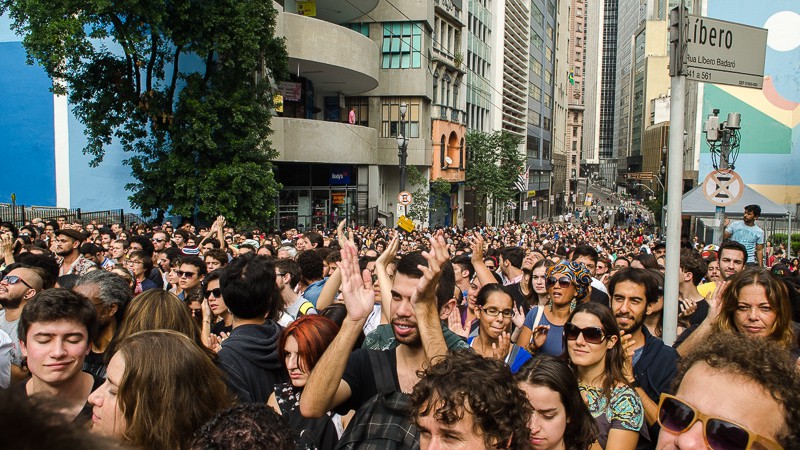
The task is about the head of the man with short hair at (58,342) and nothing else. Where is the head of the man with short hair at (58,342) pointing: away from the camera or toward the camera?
toward the camera

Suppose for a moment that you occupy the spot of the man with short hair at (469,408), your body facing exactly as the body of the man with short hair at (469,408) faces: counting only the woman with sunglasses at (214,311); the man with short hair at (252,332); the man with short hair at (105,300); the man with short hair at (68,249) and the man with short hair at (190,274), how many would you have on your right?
5

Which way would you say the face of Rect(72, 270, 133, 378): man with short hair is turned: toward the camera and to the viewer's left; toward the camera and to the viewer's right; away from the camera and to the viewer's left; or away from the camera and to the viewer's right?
toward the camera and to the viewer's left

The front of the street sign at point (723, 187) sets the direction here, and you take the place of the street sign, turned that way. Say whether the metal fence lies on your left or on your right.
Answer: on your right

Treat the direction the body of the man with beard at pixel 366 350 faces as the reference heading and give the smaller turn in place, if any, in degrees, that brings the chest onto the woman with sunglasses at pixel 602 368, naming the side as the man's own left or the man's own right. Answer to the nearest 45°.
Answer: approximately 135° to the man's own left

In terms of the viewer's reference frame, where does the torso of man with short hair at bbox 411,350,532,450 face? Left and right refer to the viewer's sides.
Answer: facing the viewer and to the left of the viewer

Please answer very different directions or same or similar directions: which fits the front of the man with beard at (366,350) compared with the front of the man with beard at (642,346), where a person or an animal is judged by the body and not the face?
same or similar directions

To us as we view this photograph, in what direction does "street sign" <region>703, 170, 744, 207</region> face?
facing the viewer

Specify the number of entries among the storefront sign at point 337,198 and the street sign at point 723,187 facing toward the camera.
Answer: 2

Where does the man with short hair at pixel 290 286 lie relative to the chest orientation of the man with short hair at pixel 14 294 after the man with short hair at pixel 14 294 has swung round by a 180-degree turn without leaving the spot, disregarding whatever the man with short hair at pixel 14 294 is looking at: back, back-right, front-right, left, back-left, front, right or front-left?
front-right

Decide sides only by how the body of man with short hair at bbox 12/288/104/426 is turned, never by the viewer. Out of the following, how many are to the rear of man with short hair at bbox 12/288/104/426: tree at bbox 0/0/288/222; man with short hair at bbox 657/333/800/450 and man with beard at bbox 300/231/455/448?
1

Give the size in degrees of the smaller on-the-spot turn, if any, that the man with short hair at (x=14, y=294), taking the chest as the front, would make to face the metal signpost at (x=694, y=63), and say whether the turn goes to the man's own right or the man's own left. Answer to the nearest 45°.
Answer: approximately 90° to the man's own left

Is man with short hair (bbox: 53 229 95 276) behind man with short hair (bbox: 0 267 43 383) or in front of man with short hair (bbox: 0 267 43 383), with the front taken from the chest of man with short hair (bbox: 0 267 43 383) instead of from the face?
behind

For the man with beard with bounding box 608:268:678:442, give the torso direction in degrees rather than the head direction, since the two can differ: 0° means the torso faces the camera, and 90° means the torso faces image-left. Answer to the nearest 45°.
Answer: approximately 45°

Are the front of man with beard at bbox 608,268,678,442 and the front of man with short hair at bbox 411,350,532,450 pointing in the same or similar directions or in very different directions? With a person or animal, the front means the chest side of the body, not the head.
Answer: same or similar directions

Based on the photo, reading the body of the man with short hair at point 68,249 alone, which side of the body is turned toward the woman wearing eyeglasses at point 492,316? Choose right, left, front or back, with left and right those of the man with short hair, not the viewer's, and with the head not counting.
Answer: left

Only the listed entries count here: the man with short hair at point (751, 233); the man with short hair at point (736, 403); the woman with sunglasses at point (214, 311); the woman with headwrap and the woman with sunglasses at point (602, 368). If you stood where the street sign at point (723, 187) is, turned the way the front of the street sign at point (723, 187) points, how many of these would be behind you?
1

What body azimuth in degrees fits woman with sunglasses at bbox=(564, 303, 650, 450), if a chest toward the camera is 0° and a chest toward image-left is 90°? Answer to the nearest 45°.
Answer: approximately 45°

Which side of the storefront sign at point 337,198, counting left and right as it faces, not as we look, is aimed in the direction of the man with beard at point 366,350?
front
